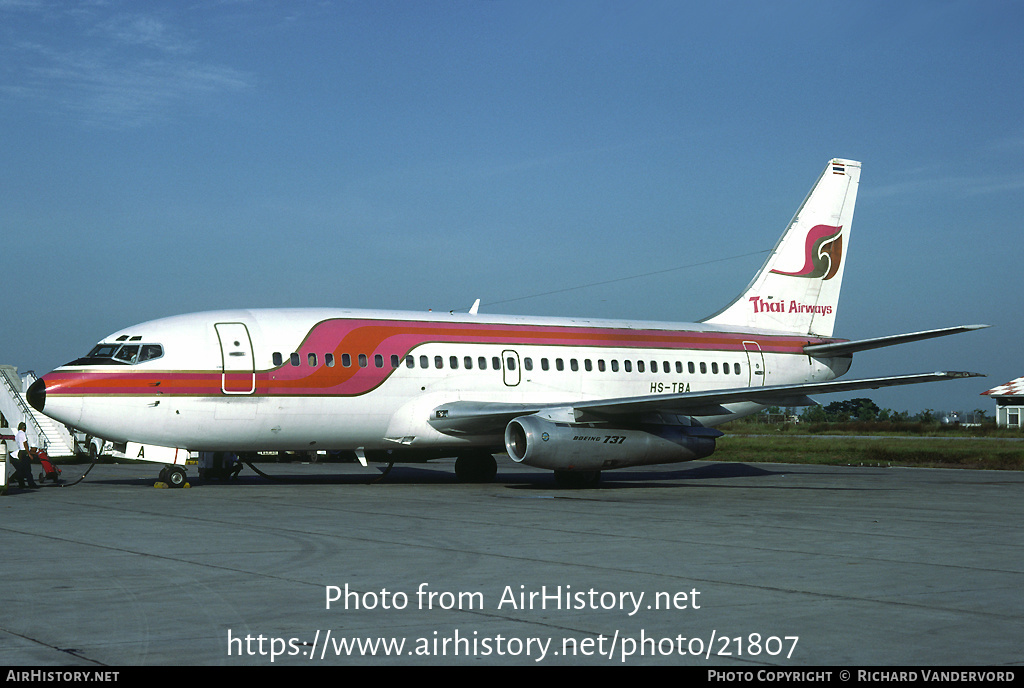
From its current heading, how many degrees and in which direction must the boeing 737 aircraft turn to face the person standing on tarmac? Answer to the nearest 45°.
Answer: approximately 45° to its right

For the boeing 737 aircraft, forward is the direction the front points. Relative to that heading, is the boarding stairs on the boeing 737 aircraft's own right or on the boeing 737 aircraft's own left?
on the boeing 737 aircraft's own right

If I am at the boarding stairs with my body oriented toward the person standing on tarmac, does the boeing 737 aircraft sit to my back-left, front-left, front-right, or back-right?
front-left

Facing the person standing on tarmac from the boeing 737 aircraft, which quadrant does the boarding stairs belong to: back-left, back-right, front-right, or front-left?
front-right

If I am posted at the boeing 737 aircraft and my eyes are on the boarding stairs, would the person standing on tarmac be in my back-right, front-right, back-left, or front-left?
front-left
